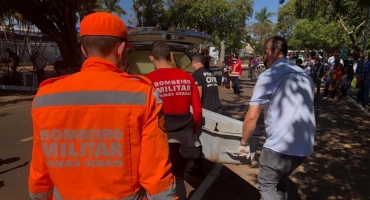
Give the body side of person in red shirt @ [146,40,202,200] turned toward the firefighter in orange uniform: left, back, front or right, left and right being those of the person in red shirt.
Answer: back

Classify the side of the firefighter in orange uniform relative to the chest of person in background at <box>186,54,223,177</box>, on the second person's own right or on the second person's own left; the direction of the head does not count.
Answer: on the second person's own left

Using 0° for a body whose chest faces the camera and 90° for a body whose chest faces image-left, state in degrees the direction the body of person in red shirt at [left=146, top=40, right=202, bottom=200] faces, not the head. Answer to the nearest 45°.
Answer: approximately 180°

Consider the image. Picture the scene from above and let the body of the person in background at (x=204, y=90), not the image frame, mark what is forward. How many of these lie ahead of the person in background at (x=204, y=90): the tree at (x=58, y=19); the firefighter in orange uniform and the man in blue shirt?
1

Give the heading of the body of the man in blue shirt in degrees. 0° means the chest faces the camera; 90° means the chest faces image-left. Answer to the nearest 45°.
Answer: approximately 135°

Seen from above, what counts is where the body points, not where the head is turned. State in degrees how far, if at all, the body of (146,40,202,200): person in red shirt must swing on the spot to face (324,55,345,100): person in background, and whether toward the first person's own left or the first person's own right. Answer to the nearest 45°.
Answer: approximately 45° to the first person's own right

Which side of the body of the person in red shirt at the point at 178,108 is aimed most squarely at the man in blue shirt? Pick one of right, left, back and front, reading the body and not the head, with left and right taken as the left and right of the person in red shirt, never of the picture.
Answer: right

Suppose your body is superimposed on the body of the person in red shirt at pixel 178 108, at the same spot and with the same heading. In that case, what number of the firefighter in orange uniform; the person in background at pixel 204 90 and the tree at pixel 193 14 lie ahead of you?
2

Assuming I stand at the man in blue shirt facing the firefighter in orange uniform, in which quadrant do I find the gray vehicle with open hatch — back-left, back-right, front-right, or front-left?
back-right

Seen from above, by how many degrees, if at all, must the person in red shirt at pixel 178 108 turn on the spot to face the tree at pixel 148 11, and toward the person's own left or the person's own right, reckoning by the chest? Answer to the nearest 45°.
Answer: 0° — they already face it

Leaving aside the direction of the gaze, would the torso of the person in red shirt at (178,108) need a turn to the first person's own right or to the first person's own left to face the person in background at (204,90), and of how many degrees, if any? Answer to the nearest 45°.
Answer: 0° — they already face them

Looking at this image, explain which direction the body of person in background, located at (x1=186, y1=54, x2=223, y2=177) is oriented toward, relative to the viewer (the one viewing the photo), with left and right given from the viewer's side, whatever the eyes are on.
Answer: facing away from the viewer and to the left of the viewer

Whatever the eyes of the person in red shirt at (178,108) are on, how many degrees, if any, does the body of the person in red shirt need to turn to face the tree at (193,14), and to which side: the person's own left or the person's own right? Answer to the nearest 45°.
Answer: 0° — they already face it
